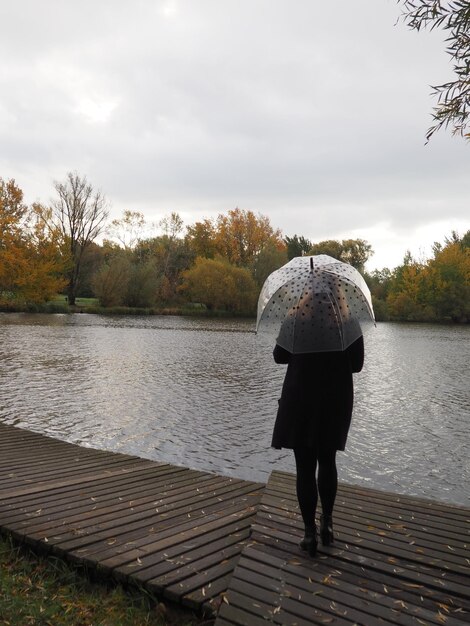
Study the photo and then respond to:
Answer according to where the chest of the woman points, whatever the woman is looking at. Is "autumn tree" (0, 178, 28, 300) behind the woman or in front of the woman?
in front

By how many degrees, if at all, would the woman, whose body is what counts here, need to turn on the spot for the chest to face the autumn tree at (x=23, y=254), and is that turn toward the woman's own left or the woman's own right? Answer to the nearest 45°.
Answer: approximately 45° to the woman's own left

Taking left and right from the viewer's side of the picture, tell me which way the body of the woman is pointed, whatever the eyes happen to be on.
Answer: facing away from the viewer
